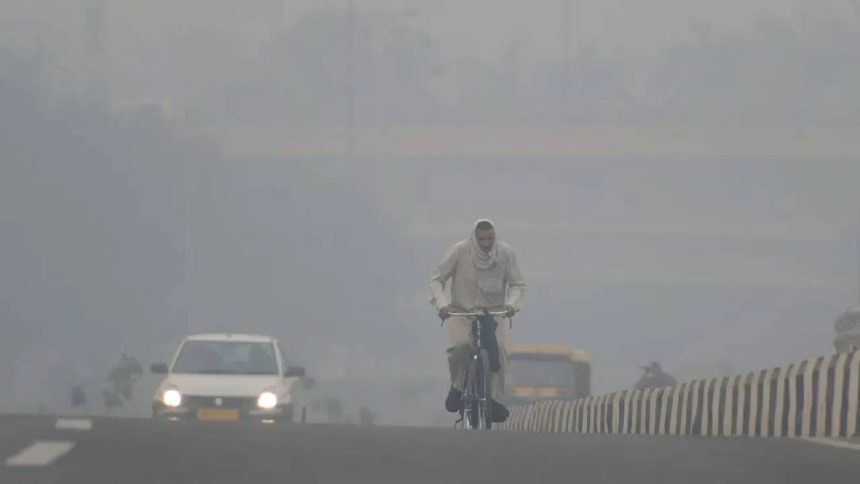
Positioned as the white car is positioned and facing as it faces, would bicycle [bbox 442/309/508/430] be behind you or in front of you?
in front

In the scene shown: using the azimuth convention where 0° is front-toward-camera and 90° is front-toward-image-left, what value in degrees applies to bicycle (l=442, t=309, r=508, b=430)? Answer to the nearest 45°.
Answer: approximately 0°

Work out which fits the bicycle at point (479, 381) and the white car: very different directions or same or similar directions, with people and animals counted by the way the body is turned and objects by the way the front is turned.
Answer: same or similar directions

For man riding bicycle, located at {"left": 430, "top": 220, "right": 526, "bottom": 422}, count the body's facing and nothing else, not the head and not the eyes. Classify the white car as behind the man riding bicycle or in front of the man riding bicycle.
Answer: behind

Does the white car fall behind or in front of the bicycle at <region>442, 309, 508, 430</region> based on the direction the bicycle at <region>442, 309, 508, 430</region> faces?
behind

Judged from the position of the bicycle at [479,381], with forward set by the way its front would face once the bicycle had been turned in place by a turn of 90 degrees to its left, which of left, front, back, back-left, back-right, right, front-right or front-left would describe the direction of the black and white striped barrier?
front

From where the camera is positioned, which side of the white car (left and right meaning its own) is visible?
front

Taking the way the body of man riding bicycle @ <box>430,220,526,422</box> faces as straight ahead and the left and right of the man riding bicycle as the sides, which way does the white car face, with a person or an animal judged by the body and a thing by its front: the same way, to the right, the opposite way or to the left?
the same way

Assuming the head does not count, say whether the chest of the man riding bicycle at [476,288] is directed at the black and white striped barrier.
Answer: no

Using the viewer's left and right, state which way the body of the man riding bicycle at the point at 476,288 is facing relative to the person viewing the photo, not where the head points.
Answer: facing the viewer

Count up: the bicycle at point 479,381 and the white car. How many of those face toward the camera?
2

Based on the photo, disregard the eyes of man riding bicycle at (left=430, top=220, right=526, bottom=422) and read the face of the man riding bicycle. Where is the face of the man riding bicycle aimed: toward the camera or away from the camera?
toward the camera
